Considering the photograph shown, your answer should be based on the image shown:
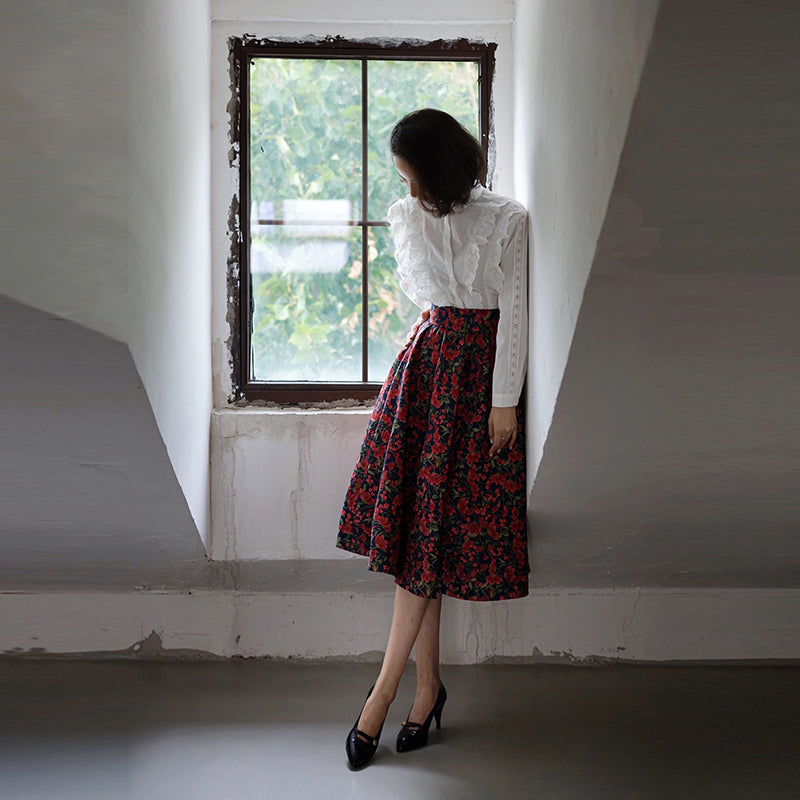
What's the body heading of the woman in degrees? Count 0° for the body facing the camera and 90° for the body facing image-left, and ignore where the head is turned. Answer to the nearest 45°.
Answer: approximately 45°

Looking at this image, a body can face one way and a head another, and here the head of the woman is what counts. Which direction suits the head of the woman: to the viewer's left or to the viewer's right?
to the viewer's left
